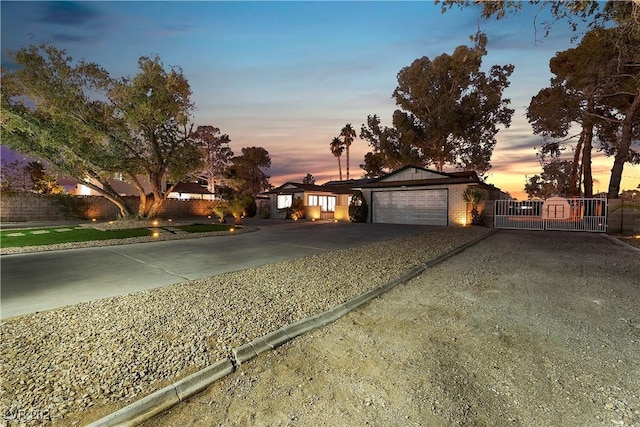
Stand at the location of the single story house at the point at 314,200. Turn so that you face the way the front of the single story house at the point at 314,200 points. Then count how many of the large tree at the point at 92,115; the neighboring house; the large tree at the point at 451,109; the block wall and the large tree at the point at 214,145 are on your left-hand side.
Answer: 1

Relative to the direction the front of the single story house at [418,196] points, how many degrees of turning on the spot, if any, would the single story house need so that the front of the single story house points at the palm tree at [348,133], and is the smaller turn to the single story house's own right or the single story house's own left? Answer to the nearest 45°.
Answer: approximately 180°

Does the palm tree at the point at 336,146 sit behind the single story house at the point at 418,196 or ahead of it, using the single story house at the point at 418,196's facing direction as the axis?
behind

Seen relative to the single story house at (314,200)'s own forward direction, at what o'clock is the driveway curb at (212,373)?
The driveway curb is roughly at 12 o'clock from the single story house.

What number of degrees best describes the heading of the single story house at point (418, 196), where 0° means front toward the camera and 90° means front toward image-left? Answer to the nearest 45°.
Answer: approximately 0°

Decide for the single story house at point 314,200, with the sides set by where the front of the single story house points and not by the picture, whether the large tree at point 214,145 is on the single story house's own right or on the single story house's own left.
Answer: on the single story house's own right

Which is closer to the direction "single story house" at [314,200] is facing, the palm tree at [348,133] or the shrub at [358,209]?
the shrub

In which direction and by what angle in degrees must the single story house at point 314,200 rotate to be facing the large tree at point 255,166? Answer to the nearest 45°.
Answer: approximately 135° to its right

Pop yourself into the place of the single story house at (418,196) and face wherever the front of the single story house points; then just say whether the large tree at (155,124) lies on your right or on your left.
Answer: on your right

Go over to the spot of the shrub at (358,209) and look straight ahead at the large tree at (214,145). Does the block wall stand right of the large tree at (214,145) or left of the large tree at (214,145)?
left
